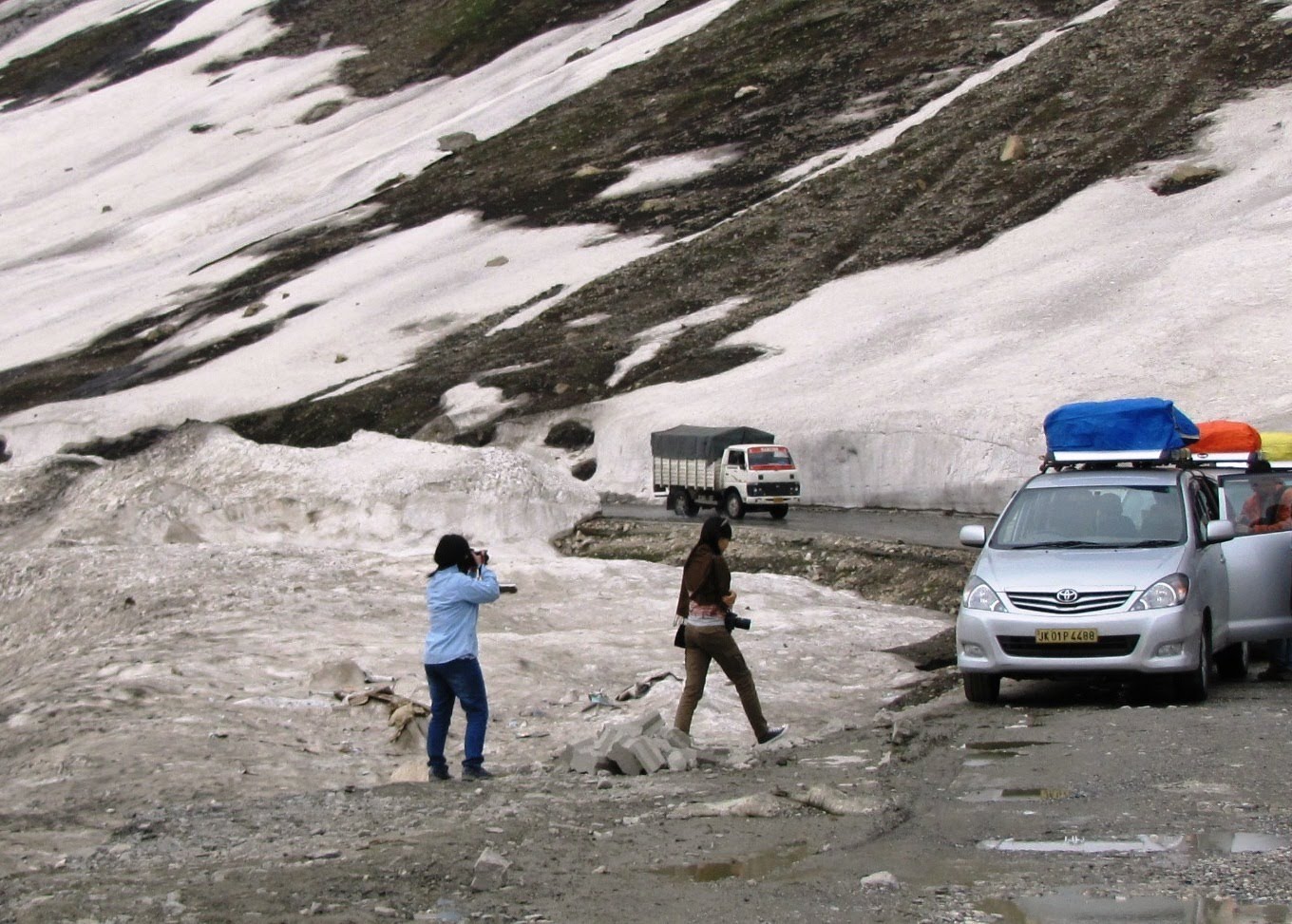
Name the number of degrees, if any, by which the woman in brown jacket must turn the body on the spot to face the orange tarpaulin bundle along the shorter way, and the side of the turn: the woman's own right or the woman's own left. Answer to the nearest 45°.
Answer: approximately 45° to the woman's own left

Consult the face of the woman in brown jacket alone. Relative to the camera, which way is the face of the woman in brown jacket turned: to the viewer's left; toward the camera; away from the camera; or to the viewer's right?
to the viewer's right

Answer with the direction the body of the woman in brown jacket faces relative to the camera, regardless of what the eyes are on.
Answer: to the viewer's right

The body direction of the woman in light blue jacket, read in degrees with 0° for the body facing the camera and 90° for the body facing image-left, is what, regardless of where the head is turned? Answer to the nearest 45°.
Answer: approximately 225°

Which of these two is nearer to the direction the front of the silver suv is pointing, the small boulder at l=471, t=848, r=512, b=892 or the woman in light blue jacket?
the small boulder

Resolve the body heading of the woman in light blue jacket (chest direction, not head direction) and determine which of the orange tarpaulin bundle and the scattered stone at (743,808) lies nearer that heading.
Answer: the orange tarpaulin bundle

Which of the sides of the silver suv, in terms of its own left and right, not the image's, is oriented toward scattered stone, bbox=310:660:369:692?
right

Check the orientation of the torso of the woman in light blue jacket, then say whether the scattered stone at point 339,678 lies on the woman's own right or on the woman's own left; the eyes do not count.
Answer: on the woman's own left

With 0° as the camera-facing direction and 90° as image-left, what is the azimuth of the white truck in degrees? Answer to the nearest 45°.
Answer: approximately 315°

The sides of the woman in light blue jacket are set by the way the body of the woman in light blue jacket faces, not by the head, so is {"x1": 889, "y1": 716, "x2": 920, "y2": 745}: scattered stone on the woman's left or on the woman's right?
on the woman's right
